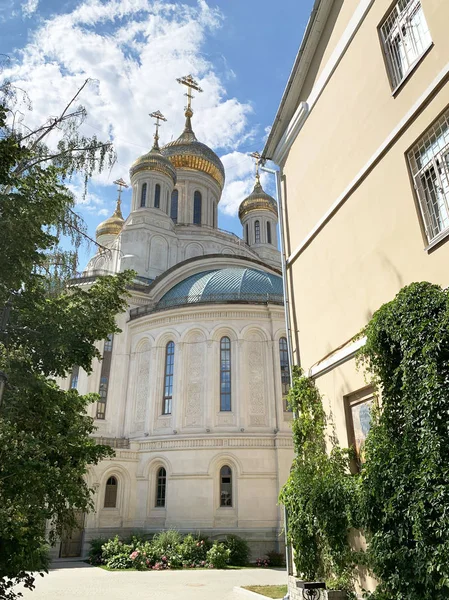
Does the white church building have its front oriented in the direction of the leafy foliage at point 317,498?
no

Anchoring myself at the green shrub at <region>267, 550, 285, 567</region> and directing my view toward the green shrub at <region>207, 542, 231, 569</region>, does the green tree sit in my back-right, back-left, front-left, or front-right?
front-left

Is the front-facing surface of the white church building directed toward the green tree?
no
